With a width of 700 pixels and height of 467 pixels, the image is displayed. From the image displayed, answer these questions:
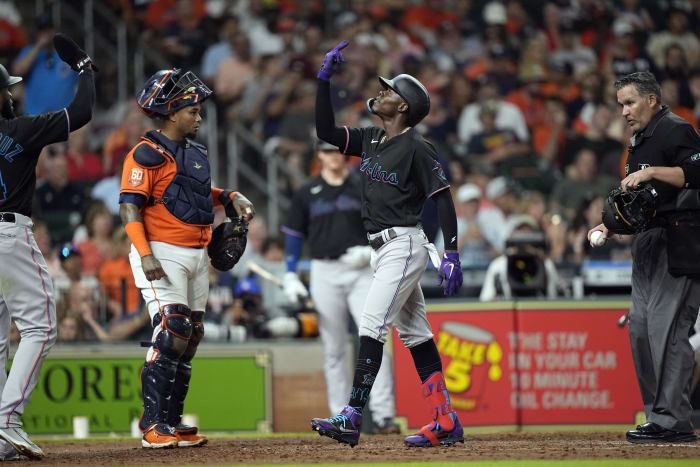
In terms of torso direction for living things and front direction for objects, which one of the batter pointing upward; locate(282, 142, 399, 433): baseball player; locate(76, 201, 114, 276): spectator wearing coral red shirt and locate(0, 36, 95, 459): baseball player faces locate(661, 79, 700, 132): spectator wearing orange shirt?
locate(0, 36, 95, 459): baseball player

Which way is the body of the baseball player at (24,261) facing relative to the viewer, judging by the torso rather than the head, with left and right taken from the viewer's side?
facing away from the viewer and to the right of the viewer

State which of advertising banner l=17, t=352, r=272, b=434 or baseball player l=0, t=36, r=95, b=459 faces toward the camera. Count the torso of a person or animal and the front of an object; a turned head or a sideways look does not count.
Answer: the advertising banner

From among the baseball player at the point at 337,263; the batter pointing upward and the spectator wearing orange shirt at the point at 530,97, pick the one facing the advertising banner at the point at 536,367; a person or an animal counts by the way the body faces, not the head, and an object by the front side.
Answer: the spectator wearing orange shirt

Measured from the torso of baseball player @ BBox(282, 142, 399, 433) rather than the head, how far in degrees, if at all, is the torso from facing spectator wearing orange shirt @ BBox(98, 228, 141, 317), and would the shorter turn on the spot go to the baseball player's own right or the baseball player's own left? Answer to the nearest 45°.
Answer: approximately 135° to the baseball player's own right

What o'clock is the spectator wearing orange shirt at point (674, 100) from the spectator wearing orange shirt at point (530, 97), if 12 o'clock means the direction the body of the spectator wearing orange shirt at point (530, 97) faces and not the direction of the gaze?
the spectator wearing orange shirt at point (674, 100) is roughly at 9 o'clock from the spectator wearing orange shirt at point (530, 97).

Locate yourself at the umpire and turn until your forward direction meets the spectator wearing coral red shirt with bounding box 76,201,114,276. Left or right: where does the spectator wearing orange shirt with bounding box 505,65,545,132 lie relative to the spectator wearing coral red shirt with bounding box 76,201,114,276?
right

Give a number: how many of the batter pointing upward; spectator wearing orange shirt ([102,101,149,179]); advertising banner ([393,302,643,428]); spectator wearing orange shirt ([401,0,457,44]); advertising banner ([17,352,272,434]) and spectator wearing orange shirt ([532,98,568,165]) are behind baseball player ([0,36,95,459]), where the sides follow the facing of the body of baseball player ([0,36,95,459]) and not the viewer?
0

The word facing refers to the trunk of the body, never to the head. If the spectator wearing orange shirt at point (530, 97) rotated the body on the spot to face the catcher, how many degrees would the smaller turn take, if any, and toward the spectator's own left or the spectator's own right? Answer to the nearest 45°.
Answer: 0° — they already face them

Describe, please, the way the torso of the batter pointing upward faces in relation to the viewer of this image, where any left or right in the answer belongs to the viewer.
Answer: facing the viewer and to the left of the viewer

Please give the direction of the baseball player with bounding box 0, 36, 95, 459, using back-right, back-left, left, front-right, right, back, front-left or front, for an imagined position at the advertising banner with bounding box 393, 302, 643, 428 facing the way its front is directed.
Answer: front-right

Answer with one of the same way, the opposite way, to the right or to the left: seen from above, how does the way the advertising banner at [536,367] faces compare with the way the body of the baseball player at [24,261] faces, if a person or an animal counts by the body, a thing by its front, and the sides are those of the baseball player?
the opposite way

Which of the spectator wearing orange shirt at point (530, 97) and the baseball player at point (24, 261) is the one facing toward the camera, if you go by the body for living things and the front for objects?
the spectator wearing orange shirt

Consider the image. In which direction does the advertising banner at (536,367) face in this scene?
toward the camera

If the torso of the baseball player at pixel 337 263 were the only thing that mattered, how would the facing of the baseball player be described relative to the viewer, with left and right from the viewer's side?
facing the viewer

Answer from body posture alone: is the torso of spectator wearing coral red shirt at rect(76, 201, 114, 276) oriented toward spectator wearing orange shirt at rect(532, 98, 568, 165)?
no

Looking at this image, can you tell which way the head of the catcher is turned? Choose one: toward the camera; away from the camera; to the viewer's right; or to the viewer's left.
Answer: to the viewer's right

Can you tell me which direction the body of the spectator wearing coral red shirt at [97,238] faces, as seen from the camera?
toward the camera

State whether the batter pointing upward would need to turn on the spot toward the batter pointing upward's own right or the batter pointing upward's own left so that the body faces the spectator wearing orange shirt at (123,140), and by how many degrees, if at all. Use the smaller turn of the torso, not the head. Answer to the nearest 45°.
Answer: approximately 90° to the batter pointing upward's own right

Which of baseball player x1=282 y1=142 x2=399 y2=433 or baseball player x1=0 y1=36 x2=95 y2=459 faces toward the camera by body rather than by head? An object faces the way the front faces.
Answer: baseball player x1=282 y1=142 x2=399 y2=433

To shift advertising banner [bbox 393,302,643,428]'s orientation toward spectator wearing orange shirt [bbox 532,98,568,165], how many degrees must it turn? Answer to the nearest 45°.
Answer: approximately 180°

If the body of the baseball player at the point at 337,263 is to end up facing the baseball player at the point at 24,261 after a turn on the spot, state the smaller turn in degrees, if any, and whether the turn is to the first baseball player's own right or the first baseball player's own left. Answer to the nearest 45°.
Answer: approximately 45° to the first baseball player's own right
